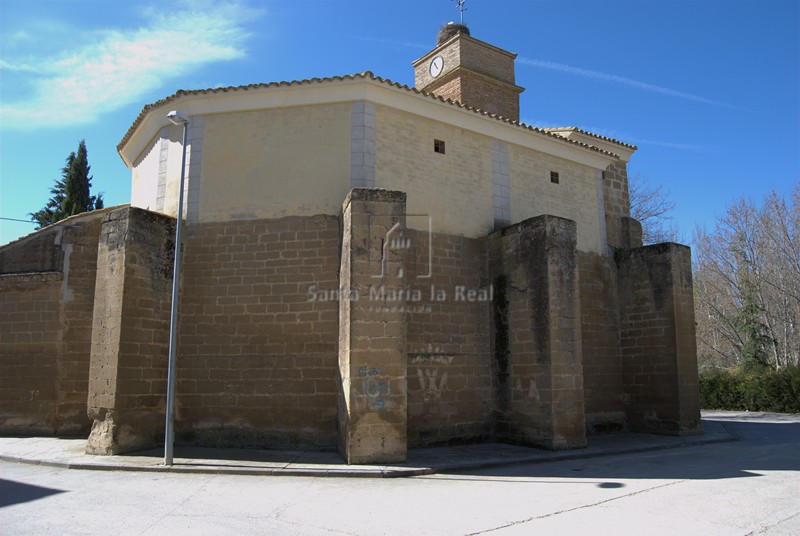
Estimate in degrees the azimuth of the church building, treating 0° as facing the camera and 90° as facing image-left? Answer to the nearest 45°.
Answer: approximately 225°

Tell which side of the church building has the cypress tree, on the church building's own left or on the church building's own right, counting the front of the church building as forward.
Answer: on the church building's own left

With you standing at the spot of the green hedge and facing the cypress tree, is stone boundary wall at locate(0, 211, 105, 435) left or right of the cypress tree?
left
